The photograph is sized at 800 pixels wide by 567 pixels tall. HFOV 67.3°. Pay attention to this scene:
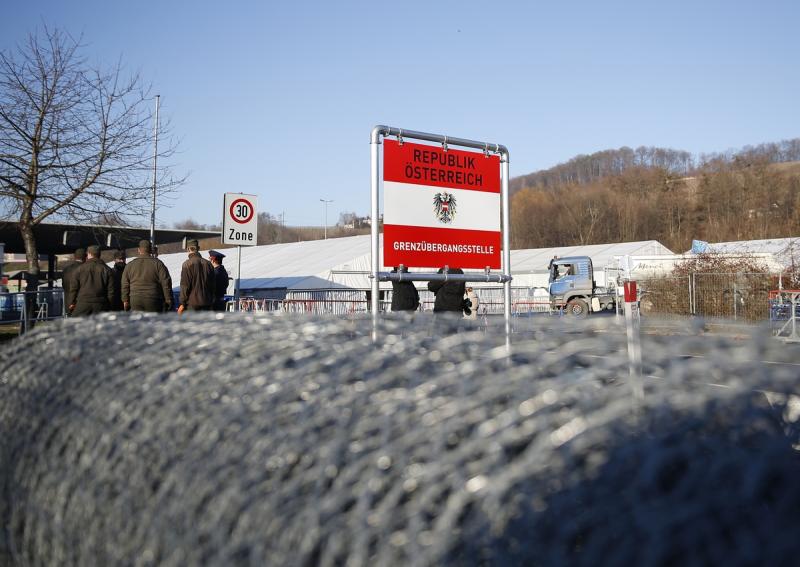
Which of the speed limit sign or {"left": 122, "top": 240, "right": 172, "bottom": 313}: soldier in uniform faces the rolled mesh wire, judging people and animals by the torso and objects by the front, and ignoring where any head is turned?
the speed limit sign

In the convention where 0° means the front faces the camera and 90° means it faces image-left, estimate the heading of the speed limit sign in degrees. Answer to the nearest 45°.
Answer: approximately 0°

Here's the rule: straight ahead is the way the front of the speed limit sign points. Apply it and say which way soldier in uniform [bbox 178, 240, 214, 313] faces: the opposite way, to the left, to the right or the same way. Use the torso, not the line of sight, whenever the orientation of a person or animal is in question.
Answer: the opposite way

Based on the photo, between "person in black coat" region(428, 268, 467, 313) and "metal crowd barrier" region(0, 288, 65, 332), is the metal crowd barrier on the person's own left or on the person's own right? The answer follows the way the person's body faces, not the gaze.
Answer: on the person's own left

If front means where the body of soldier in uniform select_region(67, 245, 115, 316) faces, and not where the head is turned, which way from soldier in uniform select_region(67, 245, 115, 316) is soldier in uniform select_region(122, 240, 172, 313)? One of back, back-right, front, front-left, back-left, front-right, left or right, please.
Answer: back-right

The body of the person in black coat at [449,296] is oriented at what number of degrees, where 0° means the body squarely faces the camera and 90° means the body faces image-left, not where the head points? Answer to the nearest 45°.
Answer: approximately 180°

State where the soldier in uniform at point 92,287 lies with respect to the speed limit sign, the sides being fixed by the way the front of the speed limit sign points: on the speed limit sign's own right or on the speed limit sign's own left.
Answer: on the speed limit sign's own right

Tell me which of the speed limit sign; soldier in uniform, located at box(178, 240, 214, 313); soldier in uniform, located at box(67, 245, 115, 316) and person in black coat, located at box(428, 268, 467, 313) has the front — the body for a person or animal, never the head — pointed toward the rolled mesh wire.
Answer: the speed limit sign

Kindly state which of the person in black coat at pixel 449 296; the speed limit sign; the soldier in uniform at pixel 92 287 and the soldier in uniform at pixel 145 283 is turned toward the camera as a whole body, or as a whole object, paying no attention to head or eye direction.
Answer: the speed limit sign

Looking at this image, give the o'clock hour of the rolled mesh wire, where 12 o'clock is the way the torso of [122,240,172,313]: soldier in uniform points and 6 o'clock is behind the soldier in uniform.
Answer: The rolled mesh wire is roughly at 6 o'clock from the soldier in uniform.

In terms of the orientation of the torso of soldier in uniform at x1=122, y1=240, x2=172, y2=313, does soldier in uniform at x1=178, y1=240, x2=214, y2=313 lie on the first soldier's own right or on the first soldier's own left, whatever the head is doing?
on the first soldier's own right

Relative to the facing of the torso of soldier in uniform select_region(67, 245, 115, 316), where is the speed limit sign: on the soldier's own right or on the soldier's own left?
on the soldier's own right

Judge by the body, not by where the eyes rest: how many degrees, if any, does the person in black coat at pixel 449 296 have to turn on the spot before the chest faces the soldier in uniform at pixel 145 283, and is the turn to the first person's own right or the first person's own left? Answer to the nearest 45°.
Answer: approximately 90° to the first person's own left

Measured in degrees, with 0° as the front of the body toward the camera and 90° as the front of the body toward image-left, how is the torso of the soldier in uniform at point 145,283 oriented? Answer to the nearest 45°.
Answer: approximately 180°

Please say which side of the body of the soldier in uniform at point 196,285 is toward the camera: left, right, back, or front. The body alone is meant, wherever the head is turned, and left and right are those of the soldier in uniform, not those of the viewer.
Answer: back
